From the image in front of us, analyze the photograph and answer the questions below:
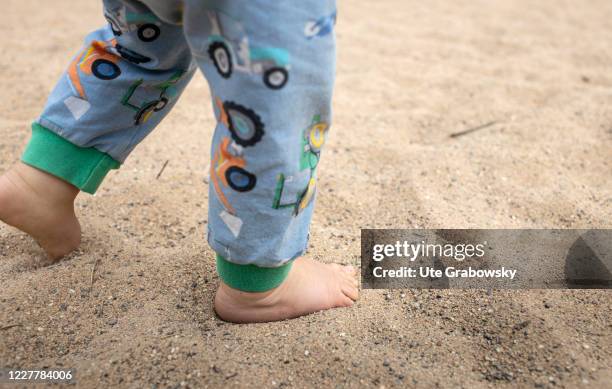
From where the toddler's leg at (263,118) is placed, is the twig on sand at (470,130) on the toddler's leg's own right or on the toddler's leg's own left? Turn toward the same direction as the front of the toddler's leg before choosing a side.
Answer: on the toddler's leg's own left

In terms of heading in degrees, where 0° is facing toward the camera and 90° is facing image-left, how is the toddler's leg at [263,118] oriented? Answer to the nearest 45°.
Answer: approximately 270°

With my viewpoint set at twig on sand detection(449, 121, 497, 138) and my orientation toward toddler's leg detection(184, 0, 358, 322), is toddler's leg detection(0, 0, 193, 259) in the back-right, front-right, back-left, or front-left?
front-right
